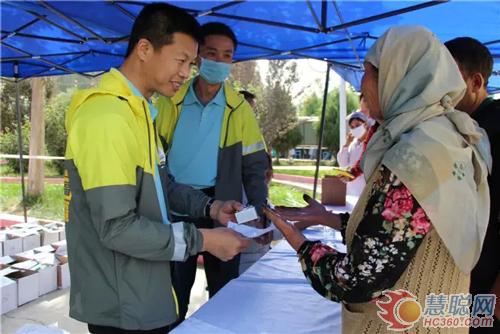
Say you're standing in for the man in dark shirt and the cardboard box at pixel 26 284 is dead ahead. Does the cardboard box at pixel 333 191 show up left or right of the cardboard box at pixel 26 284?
right

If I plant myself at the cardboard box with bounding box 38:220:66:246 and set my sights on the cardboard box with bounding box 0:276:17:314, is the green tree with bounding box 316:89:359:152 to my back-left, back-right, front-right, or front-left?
back-left

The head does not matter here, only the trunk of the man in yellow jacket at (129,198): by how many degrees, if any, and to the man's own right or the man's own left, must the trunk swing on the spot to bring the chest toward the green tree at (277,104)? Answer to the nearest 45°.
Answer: approximately 90° to the man's own left

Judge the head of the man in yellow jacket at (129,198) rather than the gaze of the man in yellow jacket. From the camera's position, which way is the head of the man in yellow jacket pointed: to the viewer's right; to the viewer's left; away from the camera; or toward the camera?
to the viewer's right

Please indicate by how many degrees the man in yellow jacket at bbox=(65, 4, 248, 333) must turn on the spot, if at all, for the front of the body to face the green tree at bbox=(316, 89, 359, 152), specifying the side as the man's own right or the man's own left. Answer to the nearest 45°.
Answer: approximately 45° to the man's own left

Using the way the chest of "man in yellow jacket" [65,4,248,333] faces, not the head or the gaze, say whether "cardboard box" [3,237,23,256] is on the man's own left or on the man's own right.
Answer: on the man's own left

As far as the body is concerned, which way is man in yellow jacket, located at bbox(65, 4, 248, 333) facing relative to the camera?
to the viewer's right

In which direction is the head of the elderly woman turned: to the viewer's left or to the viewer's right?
to the viewer's left

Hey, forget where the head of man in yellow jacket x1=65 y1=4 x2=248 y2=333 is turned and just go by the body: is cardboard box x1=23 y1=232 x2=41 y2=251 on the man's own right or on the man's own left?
on the man's own left

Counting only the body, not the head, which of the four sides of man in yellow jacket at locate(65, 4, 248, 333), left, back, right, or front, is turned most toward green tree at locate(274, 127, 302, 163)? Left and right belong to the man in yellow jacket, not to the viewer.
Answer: left

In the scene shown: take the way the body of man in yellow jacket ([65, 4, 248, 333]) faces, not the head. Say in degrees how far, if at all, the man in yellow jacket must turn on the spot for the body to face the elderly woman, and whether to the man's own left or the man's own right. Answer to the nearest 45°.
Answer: approximately 45° to the man's own right
